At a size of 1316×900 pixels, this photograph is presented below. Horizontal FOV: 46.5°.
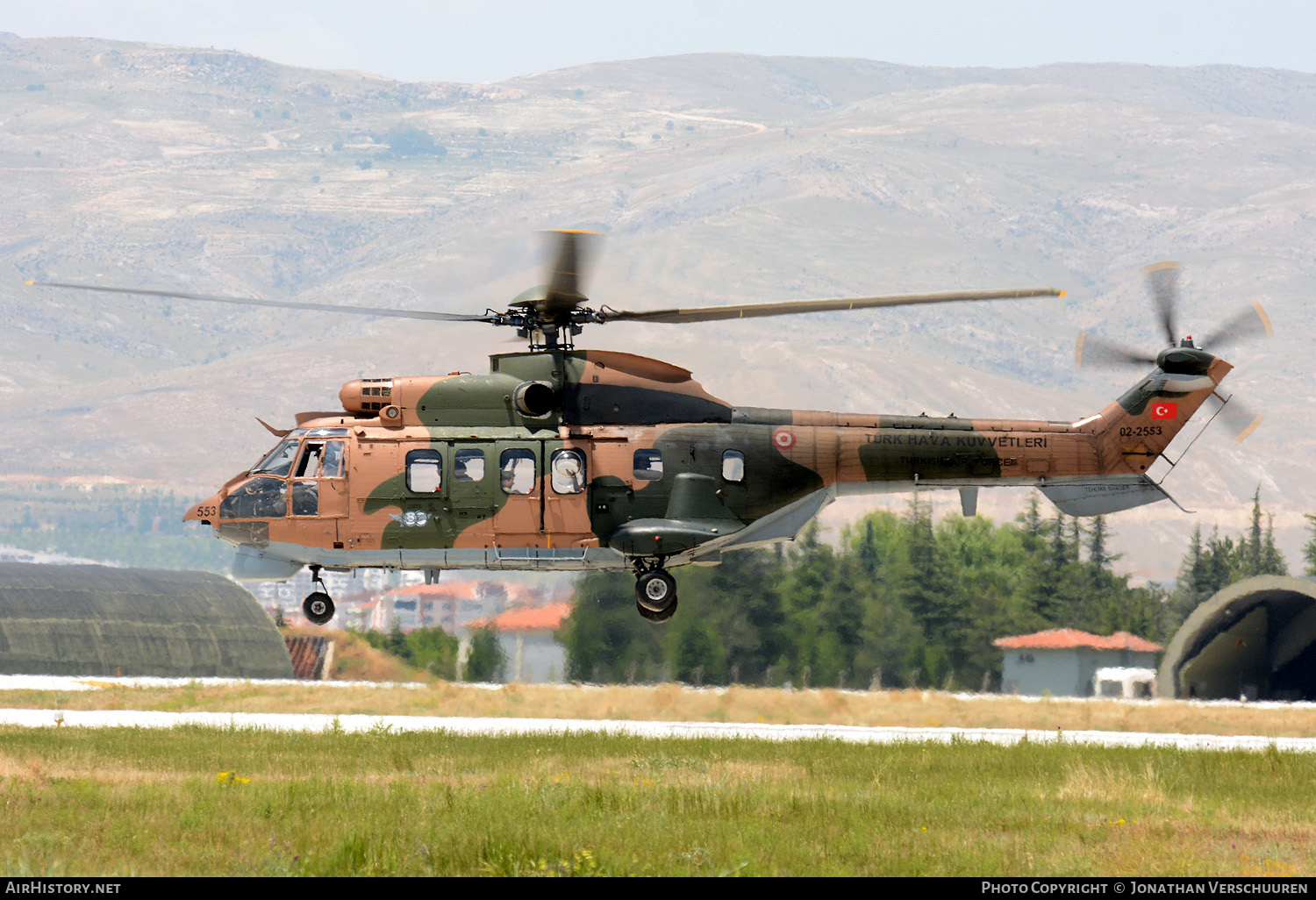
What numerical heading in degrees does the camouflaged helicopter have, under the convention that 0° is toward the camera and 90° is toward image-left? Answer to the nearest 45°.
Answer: approximately 90°
